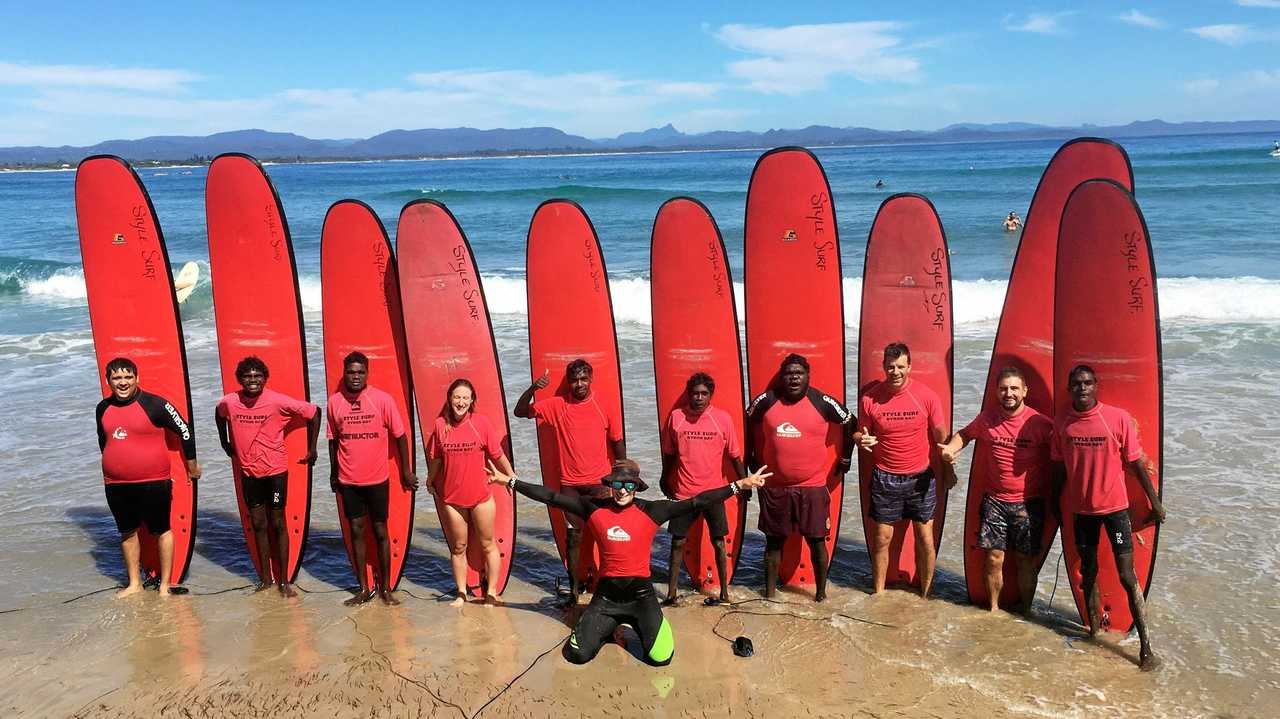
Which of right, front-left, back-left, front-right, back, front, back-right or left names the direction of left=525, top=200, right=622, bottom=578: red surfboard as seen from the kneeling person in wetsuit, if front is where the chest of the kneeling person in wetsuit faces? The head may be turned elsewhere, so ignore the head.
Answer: back

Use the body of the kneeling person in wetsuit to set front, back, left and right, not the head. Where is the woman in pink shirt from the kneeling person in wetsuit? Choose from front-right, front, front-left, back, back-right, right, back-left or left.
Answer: back-right

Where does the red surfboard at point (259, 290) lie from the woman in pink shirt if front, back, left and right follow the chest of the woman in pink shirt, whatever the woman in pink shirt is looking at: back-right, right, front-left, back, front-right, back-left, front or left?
back-right

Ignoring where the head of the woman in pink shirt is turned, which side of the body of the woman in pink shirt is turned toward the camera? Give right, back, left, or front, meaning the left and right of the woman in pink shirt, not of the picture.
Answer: front

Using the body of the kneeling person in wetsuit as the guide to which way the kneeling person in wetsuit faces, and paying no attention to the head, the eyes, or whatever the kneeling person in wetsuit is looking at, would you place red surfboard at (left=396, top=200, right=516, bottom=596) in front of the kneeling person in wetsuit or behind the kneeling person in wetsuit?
behind

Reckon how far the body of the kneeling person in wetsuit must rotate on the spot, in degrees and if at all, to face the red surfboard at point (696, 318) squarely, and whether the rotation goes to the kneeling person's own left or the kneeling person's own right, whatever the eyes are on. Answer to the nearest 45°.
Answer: approximately 180°

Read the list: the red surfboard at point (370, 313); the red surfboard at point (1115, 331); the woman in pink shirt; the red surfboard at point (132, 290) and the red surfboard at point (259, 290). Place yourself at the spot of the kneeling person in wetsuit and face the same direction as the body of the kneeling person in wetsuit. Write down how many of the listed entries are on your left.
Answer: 1

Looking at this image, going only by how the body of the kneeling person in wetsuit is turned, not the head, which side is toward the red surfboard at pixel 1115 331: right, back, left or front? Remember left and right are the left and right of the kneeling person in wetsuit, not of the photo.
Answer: left

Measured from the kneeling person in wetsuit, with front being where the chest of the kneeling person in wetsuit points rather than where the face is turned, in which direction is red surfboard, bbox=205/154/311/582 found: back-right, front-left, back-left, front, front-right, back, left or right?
back-right

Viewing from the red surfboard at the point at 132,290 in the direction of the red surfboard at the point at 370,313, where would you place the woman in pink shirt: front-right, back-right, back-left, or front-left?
front-right

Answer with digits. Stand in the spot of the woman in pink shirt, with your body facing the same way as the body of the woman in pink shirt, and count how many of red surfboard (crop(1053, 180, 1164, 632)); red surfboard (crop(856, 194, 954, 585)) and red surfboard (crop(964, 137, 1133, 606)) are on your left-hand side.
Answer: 3

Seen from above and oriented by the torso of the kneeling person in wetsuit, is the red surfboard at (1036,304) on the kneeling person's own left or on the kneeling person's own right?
on the kneeling person's own left

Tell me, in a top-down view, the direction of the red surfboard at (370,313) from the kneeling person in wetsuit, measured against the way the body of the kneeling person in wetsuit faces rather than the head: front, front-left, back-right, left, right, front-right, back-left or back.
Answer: back-right

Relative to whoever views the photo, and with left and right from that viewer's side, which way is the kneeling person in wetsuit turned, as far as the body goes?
facing the viewer

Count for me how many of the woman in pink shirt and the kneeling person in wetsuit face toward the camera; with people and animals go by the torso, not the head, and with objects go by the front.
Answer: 2

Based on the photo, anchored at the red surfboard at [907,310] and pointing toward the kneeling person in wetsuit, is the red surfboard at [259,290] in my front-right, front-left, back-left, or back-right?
front-right
